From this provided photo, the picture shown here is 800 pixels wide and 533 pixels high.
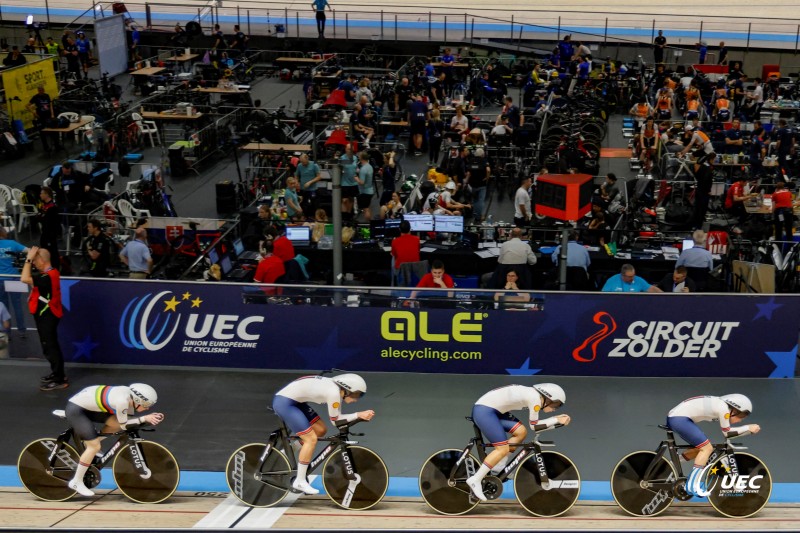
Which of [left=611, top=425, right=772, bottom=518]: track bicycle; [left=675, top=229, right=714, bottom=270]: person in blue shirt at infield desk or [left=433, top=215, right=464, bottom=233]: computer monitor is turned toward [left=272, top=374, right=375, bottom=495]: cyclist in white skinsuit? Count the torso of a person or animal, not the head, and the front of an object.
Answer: the computer monitor

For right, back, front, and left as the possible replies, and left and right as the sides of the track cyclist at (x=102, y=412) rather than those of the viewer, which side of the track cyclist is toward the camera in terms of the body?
right

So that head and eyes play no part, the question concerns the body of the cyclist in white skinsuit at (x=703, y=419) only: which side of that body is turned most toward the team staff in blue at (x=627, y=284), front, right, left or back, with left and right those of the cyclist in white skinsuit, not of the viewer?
left

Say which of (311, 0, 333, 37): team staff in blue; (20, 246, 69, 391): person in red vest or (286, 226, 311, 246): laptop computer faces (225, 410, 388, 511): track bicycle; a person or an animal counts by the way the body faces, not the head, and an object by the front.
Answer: the laptop computer

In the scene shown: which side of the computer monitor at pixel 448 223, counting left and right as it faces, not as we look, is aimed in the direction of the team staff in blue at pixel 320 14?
back

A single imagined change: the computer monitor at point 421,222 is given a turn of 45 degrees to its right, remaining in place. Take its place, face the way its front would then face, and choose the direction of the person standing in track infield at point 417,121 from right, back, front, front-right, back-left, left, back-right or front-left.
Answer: back-right

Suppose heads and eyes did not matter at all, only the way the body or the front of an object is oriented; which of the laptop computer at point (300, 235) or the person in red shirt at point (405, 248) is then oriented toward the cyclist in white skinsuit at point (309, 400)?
the laptop computer

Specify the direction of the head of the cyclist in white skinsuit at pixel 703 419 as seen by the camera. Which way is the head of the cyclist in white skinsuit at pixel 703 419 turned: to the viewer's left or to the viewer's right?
to the viewer's right

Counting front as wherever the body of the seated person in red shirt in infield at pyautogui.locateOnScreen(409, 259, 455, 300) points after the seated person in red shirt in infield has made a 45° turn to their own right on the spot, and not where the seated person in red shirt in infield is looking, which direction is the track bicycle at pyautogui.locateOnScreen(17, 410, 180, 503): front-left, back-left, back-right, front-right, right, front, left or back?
front

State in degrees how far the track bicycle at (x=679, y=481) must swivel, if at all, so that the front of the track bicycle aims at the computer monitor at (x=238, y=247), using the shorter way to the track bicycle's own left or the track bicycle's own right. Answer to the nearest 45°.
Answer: approximately 135° to the track bicycle's own left

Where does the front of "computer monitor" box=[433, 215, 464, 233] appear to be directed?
toward the camera

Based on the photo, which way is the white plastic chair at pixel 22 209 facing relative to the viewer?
to the viewer's right

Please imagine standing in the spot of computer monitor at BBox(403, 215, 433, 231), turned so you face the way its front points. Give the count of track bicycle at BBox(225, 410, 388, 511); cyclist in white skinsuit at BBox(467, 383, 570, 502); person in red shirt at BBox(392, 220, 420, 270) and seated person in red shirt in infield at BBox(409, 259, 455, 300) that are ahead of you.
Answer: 4

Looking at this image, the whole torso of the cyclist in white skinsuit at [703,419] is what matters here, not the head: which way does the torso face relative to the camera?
to the viewer's right

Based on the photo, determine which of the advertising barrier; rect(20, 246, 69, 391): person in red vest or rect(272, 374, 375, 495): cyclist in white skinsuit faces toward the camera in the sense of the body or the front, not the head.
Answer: the advertising barrier

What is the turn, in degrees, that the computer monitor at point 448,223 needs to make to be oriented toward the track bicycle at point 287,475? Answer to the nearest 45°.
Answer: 0° — it already faces it

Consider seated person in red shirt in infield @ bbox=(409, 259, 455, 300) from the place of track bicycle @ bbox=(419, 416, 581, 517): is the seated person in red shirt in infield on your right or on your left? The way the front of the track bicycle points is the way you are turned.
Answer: on your left

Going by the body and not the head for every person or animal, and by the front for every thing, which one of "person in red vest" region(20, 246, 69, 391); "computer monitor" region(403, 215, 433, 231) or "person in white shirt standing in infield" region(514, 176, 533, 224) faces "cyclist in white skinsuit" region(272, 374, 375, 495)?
the computer monitor

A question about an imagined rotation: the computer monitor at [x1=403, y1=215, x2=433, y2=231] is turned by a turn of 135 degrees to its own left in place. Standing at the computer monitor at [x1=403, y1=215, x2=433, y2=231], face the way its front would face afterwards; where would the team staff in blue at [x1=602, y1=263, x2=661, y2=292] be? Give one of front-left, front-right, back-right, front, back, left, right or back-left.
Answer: right
